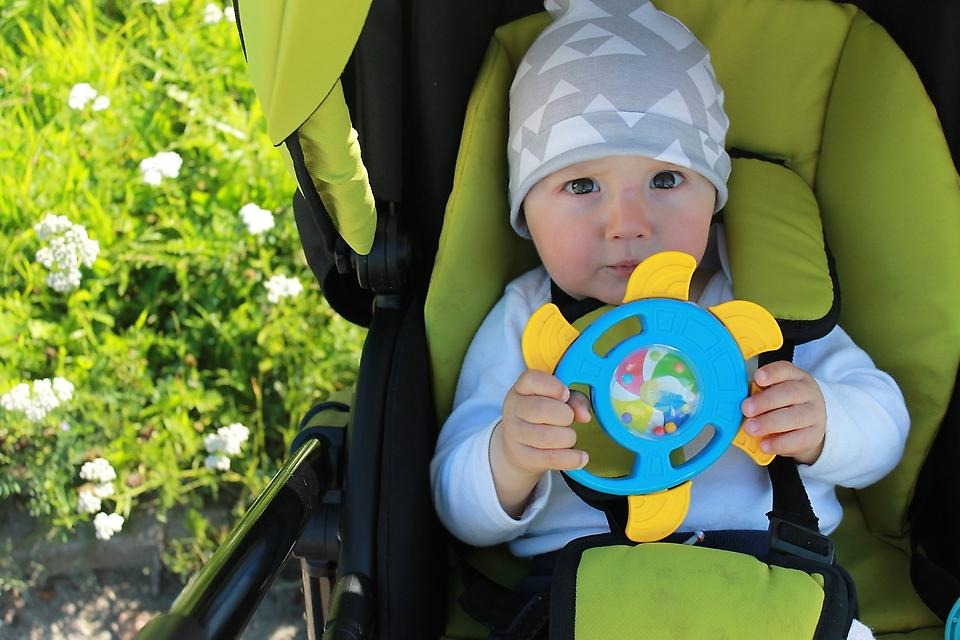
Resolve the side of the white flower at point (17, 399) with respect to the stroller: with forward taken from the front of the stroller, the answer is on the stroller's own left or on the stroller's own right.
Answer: on the stroller's own right

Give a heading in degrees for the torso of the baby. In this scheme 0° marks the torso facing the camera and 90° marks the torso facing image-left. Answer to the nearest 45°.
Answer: approximately 0°

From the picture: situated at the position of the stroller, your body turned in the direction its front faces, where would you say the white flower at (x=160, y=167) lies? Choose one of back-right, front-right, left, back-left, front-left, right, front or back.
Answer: back-right

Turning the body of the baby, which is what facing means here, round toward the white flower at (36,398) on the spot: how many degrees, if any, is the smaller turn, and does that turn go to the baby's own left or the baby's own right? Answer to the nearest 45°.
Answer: approximately 90° to the baby's own right

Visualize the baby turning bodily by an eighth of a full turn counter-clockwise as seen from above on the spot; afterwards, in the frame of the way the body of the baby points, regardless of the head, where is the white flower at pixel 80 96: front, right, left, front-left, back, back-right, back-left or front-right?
back

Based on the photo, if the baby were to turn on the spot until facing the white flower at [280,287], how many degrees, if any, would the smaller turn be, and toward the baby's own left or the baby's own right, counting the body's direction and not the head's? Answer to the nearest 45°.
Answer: approximately 135° to the baby's own right

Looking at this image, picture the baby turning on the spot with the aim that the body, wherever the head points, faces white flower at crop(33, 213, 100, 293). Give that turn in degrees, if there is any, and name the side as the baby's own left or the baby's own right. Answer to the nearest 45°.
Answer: approximately 135° to the baby's own right

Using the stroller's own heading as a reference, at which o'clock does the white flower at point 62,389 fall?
The white flower is roughly at 4 o'clock from the stroller.

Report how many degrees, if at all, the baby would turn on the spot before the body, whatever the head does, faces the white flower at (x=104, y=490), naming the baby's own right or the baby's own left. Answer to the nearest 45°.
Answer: approximately 90° to the baby's own right
